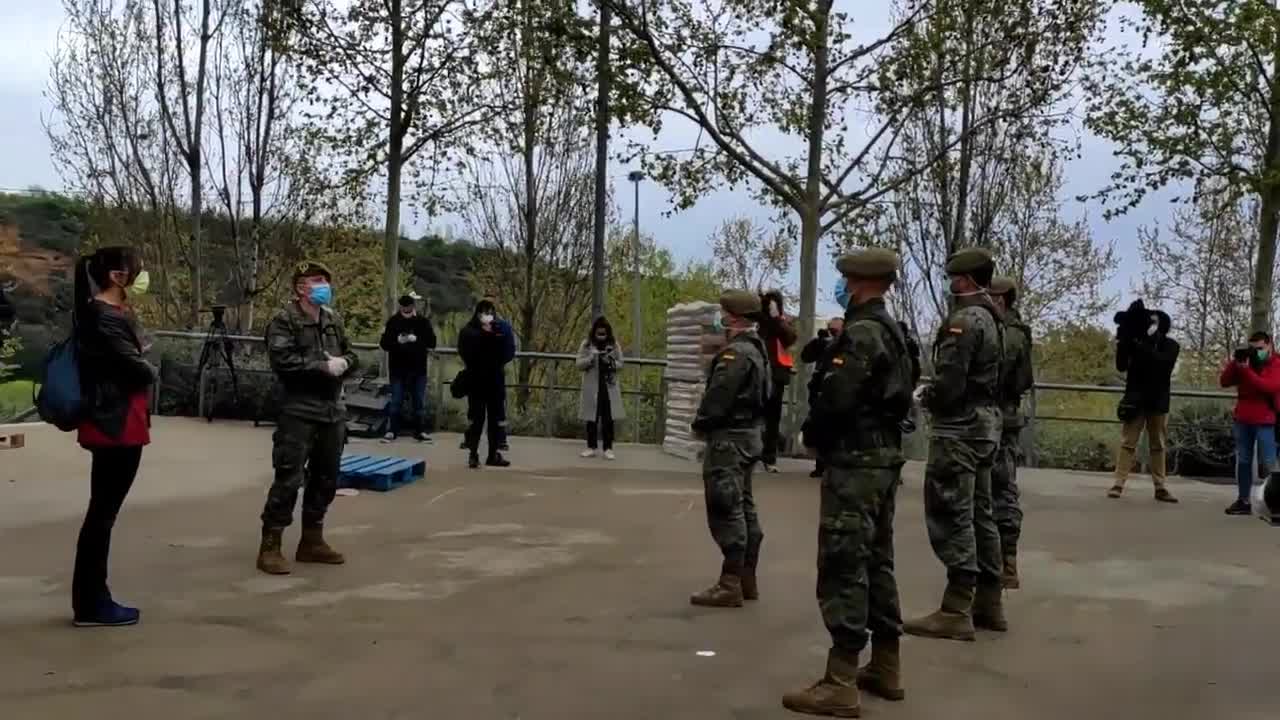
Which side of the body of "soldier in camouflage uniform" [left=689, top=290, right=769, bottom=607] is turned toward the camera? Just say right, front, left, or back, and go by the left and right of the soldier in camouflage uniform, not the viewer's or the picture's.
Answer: left

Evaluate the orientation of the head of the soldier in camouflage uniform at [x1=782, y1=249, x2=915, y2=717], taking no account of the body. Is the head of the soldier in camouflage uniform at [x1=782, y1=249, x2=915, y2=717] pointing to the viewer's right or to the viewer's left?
to the viewer's left

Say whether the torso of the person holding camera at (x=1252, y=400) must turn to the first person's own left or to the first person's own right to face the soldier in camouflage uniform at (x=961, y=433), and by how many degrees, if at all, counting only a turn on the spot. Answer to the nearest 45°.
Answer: approximately 45° to the first person's own left

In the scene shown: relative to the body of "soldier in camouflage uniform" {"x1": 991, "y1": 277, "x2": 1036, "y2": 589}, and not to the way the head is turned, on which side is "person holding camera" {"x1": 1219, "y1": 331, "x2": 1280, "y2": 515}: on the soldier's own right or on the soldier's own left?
on the soldier's own right

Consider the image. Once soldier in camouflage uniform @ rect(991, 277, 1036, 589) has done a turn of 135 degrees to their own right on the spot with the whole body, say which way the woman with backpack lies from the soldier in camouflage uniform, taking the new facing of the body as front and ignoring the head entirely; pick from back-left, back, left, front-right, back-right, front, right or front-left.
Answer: back

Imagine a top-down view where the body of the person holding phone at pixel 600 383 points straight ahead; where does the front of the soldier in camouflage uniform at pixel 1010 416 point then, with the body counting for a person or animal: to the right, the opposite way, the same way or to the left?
to the right

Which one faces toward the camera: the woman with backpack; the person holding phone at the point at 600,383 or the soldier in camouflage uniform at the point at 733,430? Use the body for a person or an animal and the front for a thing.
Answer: the person holding phone

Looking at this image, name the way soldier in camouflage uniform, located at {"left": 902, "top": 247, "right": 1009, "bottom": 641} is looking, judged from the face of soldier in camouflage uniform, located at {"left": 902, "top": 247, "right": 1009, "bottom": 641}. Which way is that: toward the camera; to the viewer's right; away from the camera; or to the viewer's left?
to the viewer's left

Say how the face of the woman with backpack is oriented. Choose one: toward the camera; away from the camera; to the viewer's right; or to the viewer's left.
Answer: to the viewer's right

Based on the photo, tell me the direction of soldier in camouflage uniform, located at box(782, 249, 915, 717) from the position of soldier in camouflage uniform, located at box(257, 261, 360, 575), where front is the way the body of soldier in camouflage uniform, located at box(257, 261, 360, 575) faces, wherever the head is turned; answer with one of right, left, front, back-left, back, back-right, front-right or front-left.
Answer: front

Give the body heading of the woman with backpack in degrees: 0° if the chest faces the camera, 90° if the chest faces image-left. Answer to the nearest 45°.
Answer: approximately 270°

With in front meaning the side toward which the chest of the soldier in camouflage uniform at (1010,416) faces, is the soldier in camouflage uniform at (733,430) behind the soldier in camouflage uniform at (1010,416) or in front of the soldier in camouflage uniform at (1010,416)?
in front

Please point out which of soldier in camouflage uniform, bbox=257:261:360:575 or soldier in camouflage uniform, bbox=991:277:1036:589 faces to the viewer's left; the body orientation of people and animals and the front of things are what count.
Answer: soldier in camouflage uniform, bbox=991:277:1036:589

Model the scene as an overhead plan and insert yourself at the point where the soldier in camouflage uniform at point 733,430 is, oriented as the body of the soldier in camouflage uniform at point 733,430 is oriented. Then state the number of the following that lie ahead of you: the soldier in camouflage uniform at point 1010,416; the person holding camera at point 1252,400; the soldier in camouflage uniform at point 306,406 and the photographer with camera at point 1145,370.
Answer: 1

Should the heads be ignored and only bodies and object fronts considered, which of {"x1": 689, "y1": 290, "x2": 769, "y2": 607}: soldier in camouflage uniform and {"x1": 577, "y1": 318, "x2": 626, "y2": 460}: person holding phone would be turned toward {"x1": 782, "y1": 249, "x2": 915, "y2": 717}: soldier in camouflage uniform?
the person holding phone

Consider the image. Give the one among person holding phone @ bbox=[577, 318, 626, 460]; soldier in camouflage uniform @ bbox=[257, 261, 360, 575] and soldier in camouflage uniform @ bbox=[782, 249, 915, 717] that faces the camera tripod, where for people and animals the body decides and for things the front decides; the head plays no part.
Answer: soldier in camouflage uniform @ bbox=[782, 249, 915, 717]
